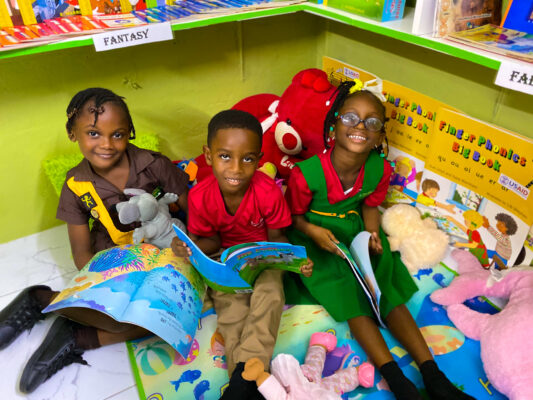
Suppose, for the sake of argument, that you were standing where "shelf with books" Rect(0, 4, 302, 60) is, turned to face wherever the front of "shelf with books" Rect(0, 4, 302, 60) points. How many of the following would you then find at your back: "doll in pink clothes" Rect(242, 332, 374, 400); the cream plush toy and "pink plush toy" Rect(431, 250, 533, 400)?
0

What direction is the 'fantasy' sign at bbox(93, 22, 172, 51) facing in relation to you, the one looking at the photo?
facing the viewer

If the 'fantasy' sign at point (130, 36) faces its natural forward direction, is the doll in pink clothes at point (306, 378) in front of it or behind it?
in front

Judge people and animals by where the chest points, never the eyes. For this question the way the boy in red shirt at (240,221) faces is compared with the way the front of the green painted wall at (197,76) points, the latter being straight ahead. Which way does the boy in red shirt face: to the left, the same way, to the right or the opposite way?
the same way

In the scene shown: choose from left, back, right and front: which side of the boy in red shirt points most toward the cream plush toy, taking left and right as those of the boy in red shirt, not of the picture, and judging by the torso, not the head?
left

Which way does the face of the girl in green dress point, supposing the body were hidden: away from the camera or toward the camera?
toward the camera

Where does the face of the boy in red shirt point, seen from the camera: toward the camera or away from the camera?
toward the camera

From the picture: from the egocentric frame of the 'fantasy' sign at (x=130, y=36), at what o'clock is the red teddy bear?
The red teddy bear is roughly at 9 o'clock from the 'fantasy' sign.

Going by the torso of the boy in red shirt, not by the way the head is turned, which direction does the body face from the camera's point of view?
toward the camera

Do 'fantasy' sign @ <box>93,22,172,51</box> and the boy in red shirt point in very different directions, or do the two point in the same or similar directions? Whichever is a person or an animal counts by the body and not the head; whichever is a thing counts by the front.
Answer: same or similar directions

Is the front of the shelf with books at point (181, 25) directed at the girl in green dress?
yes

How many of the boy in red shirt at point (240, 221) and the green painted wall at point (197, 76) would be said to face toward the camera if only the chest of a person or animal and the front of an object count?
2
